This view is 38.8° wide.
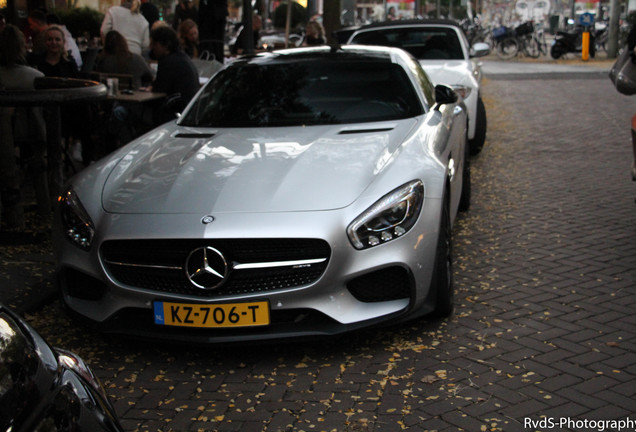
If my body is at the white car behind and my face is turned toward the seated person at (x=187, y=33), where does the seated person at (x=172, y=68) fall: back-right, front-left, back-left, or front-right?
front-left

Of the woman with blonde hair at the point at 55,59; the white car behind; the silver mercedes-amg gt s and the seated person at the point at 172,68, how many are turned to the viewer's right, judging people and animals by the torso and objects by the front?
0

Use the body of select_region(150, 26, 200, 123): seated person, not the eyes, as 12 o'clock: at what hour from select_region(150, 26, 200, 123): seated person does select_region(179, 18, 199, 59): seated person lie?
select_region(179, 18, 199, 59): seated person is roughly at 3 o'clock from select_region(150, 26, 200, 123): seated person.

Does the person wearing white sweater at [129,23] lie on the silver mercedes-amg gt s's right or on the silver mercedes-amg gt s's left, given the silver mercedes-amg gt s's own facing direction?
on its right

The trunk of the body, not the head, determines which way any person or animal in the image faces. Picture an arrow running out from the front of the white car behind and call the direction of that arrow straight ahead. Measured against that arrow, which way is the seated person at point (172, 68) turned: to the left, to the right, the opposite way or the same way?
to the right

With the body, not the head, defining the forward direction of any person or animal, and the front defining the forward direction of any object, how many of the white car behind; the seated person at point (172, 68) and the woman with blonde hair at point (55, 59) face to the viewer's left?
1

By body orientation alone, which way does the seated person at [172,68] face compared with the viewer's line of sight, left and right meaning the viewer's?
facing to the left of the viewer

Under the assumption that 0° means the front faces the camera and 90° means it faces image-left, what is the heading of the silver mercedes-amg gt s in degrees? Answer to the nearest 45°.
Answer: approximately 45°

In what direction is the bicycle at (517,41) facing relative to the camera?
to the viewer's right

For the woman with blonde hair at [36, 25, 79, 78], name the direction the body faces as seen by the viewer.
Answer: toward the camera

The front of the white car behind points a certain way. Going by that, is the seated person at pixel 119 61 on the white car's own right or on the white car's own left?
on the white car's own right

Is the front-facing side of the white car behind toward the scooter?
no

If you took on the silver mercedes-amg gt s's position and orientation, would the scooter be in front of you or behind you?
behind

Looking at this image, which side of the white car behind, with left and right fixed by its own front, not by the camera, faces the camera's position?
front

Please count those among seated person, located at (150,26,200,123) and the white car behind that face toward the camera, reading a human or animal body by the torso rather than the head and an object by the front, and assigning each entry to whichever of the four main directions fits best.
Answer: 1

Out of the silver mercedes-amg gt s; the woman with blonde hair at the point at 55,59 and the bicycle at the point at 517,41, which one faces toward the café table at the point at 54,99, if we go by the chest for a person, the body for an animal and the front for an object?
the woman with blonde hair

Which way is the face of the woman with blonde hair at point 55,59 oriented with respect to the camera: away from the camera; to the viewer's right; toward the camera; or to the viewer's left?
toward the camera
